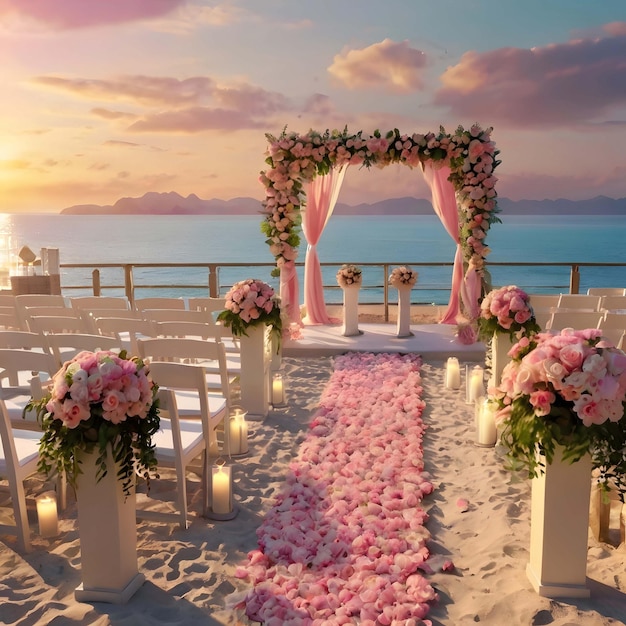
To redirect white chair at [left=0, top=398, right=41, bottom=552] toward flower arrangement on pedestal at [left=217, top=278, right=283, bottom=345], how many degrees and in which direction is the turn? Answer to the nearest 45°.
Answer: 0° — it already faces it

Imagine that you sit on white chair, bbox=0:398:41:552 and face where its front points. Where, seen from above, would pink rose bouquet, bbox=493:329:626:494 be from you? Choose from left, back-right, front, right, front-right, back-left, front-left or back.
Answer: right

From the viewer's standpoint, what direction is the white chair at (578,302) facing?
away from the camera

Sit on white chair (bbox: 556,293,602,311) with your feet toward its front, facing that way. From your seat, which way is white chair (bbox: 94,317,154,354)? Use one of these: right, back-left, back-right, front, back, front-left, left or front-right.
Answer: back-left

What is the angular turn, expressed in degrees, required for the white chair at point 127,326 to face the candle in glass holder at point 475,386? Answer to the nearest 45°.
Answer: approximately 90° to its right

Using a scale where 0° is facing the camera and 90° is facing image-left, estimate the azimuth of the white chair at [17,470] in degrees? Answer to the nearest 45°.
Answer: approximately 225°

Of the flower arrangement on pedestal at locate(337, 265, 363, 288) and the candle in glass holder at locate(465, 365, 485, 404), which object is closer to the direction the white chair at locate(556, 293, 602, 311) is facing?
the flower arrangement on pedestal

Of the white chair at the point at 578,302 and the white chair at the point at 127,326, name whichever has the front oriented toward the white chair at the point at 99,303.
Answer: the white chair at the point at 127,326

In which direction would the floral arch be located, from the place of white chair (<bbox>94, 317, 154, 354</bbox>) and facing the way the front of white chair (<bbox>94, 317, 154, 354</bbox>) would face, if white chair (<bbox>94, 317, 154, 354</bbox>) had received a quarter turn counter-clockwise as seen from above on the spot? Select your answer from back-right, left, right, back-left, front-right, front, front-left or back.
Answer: back-right

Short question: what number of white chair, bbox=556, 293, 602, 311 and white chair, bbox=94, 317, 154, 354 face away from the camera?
2

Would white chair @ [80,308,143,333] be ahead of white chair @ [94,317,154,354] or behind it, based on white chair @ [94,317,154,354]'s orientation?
ahead

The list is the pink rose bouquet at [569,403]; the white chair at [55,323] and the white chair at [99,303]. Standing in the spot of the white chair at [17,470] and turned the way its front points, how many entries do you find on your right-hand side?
1

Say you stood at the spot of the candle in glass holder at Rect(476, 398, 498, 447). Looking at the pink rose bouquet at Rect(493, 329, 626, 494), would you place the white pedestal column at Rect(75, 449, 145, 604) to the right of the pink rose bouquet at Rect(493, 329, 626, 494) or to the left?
right

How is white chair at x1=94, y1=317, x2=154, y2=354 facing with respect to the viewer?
away from the camera

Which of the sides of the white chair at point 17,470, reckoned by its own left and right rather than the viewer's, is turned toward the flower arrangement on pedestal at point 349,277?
front
